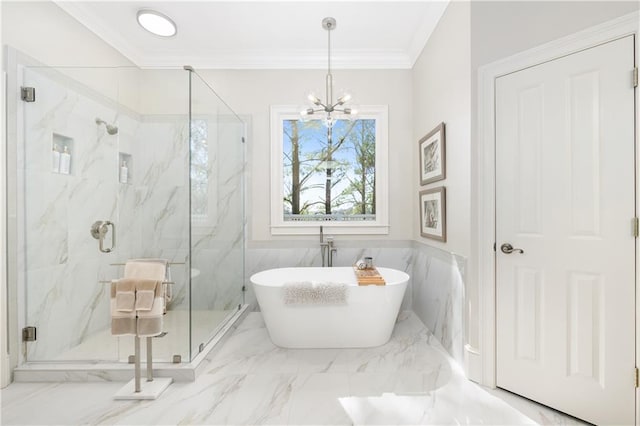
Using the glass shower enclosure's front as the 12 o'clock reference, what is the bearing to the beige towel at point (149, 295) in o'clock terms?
The beige towel is roughly at 11 o'clock from the glass shower enclosure.

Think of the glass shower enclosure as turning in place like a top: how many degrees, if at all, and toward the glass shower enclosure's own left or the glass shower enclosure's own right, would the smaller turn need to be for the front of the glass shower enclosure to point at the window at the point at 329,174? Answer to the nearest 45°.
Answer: approximately 90° to the glass shower enclosure's own left

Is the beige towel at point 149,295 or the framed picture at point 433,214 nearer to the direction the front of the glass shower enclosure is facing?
the beige towel

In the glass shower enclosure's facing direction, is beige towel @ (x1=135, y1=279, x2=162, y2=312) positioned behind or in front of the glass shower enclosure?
in front

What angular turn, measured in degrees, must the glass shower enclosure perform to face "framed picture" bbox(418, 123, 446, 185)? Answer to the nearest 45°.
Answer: approximately 90° to its left

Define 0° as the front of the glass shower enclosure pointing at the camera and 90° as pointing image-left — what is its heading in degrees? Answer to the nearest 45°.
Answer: approximately 0°

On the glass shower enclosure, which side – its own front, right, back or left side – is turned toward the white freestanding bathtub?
left

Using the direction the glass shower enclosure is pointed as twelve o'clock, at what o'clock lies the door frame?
The door frame is roughly at 10 o'clock from the glass shower enclosure.

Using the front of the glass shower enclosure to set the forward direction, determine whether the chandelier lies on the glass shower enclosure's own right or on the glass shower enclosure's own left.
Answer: on the glass shower enclosure's own left
